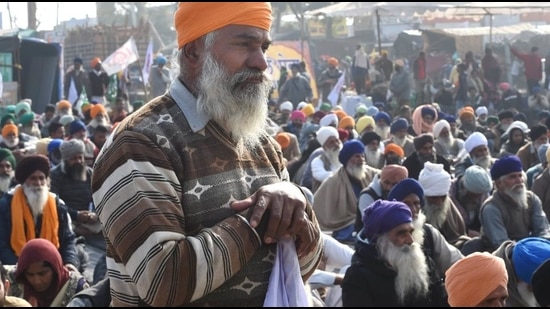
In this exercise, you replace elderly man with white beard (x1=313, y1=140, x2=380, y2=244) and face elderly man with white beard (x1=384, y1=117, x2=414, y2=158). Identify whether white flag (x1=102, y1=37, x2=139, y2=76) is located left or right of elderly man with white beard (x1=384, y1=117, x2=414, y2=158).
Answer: left

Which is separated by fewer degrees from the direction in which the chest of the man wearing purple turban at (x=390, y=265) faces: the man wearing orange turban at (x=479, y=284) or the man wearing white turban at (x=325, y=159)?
the man wearing orange turban

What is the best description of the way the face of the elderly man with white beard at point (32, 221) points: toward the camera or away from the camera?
toward the camera

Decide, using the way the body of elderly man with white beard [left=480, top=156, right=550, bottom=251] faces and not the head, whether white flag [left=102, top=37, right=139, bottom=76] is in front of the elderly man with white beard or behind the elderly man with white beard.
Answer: behind

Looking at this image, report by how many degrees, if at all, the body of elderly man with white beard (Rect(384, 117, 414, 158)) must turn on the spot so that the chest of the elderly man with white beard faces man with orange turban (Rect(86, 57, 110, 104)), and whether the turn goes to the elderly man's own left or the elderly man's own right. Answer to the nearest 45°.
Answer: approximately 180°

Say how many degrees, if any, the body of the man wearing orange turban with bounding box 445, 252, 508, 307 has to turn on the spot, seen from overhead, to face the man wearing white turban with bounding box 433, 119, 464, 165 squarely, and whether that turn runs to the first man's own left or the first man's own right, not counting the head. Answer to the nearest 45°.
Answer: approximately 135° to the first man's own left

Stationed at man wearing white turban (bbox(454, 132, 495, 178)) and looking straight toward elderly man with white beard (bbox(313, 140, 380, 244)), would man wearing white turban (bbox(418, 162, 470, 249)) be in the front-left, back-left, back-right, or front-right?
front-left

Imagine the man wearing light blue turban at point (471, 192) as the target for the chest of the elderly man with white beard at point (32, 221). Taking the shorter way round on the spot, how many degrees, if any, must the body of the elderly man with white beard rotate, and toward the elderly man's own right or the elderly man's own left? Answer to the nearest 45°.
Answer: approximately 90° to the elderly man's own left

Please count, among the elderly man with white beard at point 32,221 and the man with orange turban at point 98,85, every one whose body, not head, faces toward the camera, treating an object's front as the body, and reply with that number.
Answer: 2

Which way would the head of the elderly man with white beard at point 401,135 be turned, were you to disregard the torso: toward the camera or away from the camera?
toward the camera

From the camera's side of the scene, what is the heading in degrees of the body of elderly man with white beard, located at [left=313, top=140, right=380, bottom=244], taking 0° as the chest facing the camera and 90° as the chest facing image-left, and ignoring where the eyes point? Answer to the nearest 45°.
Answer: approximately 315°

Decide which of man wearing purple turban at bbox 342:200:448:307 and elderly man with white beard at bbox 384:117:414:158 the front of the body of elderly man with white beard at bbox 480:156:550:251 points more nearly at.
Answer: the man wearing purple turban

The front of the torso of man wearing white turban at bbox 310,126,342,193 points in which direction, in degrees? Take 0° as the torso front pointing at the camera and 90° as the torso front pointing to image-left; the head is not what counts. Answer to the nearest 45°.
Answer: approximately 315°

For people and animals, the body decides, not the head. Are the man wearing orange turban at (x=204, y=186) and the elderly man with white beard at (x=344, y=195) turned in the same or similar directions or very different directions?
same or similar directions
